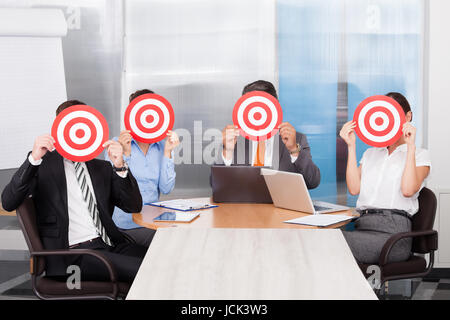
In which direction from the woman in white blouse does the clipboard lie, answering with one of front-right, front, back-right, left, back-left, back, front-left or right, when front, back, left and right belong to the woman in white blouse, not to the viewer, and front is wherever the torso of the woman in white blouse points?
front-right

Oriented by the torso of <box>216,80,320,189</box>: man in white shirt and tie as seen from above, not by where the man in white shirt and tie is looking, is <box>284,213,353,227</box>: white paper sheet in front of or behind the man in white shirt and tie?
in front

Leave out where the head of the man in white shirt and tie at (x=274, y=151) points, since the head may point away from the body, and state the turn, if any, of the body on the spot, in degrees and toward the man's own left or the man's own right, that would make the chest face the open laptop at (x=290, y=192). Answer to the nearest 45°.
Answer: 0° — they already face it

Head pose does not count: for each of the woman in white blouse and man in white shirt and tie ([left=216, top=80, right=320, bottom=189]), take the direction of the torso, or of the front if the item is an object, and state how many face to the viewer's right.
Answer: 0
